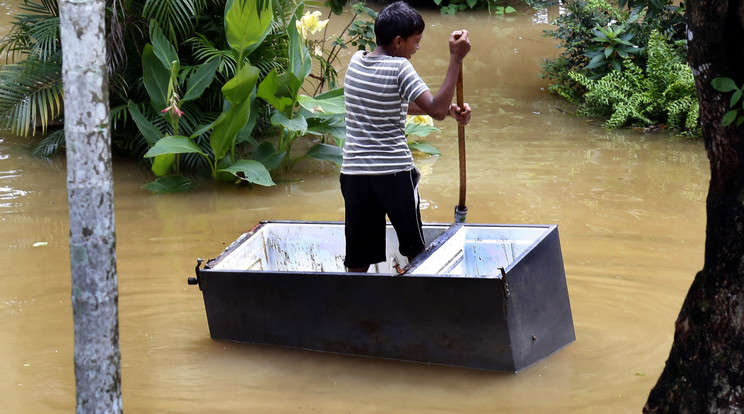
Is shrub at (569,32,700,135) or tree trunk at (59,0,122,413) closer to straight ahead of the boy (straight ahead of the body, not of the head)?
the shrub

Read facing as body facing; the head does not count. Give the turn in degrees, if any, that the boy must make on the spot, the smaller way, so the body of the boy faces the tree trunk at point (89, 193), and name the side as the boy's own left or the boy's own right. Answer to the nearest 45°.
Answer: approximately 180°

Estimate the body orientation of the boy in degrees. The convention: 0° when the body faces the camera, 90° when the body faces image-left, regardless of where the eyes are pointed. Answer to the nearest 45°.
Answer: approximately 225°

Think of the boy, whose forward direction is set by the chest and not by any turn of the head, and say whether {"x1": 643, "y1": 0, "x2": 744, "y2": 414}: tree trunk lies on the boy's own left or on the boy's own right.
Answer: on the boy's own right

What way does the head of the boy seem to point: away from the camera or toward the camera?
away from the camera

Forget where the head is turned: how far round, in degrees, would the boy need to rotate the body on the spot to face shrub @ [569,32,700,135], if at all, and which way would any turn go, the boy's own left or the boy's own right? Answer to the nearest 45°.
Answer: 0° — they already face it
